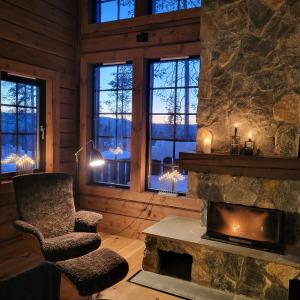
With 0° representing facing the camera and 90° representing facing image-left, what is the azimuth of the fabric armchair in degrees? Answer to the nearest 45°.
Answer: approximately 315°

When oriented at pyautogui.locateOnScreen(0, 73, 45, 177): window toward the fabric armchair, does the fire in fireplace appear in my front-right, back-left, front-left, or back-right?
front-left

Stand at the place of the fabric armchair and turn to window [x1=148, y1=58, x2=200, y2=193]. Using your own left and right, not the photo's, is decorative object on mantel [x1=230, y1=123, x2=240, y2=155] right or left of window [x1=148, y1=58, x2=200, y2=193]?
right

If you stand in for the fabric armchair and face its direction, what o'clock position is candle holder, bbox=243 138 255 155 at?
The candle holder is roughly at 11 o'clock from the fabric armchair.

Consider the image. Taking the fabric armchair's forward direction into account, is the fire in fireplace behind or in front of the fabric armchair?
in front

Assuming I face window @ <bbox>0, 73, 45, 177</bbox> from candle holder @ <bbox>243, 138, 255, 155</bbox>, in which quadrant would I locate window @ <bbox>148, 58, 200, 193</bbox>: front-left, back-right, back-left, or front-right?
front-right

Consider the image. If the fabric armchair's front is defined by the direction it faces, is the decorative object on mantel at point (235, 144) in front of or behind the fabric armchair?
in front

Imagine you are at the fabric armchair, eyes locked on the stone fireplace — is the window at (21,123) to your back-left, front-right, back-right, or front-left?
back-left

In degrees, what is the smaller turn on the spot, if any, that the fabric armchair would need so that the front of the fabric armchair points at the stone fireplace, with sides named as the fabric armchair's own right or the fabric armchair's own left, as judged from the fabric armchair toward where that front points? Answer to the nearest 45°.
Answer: approximately 45° to the fabric armchair's own left

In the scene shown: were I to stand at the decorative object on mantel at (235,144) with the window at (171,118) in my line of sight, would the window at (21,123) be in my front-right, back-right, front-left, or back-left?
front-left

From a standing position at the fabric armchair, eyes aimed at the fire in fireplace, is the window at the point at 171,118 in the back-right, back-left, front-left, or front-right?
front-left

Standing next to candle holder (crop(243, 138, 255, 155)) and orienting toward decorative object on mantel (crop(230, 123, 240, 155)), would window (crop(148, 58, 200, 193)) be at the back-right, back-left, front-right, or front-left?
front-right

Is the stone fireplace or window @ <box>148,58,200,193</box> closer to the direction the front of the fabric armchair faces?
the stone fireplace
